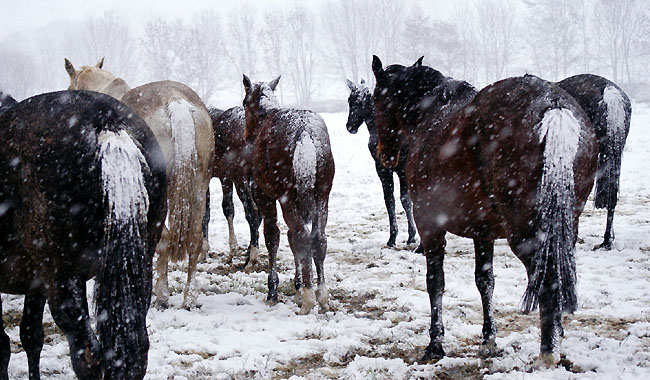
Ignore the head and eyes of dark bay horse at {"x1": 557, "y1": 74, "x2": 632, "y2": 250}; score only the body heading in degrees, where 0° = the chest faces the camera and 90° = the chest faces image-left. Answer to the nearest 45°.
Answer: approximately 135°

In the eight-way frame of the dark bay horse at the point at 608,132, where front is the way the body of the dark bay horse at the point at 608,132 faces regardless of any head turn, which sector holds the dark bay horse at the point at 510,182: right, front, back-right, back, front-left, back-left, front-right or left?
back-left

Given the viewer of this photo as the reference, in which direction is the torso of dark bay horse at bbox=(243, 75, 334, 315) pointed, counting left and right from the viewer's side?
facing away from the viewer and to the left of the viewer

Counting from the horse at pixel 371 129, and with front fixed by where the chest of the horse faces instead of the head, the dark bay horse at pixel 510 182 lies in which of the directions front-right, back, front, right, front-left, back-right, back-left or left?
front-left

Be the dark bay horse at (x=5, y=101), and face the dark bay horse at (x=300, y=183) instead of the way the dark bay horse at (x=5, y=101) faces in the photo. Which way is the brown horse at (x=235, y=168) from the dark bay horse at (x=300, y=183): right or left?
left

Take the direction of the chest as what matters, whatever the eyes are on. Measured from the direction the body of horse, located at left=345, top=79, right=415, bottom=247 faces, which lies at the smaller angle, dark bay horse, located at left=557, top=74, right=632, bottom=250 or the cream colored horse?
the cream colored horse

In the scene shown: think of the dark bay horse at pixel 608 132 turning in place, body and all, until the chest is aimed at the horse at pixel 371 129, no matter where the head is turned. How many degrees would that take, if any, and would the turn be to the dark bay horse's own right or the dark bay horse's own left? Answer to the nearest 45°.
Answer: approximately 45° to the dark bay horse's own left
